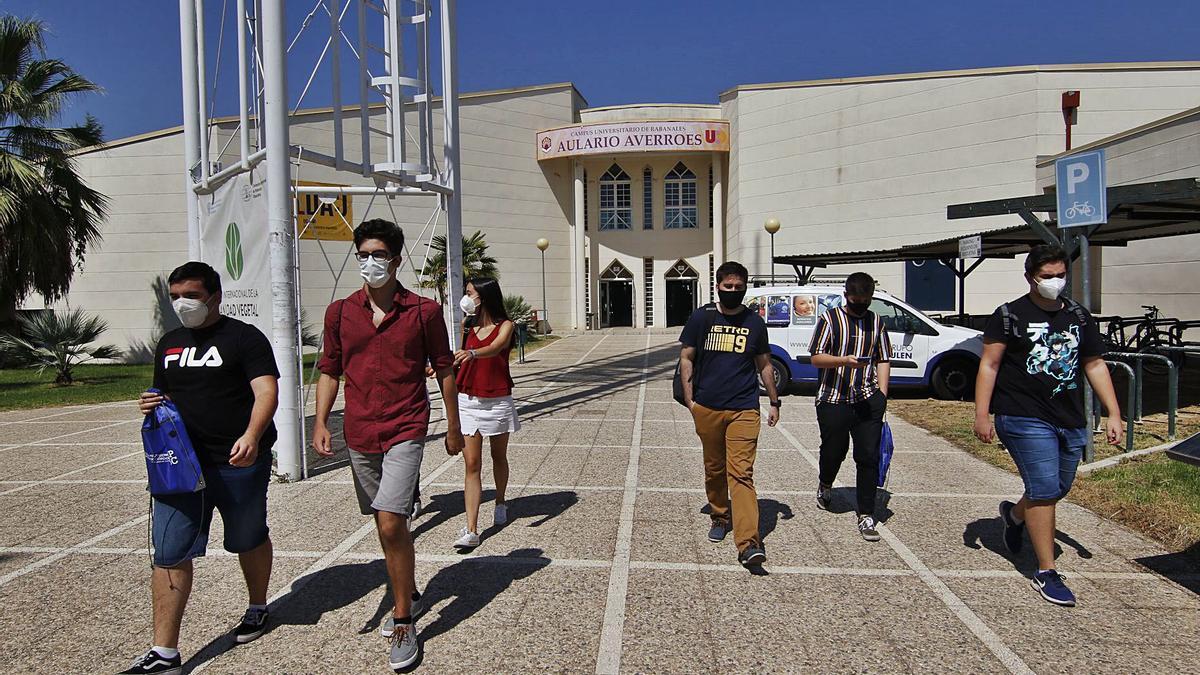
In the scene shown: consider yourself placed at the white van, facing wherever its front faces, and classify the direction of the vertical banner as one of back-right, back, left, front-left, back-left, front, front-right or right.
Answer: back-right

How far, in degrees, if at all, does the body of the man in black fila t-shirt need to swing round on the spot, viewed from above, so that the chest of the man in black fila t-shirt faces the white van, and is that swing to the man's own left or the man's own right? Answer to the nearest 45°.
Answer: approximately 180°

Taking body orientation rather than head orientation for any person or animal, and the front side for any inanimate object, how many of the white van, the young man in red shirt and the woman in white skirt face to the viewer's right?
1

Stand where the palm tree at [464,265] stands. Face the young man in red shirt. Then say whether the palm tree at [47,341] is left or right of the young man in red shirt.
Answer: right

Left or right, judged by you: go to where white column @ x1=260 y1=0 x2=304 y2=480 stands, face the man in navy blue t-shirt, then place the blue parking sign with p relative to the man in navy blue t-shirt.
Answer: left

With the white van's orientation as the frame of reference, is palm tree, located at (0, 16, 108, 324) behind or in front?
behind

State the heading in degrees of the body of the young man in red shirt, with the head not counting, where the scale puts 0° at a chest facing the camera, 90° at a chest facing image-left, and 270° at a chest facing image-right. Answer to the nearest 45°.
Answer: approximately 0°

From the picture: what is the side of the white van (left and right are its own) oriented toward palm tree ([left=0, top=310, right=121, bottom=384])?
back

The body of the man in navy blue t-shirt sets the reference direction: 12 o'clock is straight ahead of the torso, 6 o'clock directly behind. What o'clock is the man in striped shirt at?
The man in striped shirt is roughly at 8 o'clock from the man in navy blue t-shirt.

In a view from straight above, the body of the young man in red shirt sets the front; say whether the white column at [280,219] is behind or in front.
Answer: behind

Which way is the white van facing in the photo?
to the viewer's right

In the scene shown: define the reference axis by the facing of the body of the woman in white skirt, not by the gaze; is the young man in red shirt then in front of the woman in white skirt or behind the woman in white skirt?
in front
